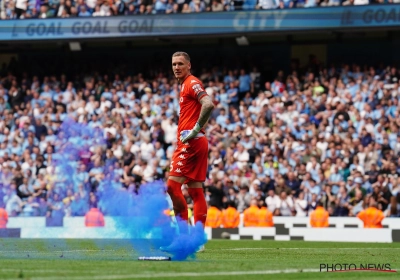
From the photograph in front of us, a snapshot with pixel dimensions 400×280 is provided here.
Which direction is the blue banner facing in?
toward the camera

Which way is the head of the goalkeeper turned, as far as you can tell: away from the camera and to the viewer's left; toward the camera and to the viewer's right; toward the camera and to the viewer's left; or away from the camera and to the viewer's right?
toward the camera and to the viewer's left

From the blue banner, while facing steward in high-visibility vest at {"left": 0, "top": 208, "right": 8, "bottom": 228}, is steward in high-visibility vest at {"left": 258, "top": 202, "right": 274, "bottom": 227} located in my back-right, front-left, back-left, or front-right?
front-left
